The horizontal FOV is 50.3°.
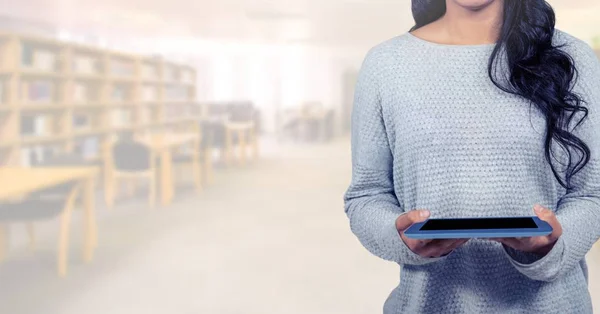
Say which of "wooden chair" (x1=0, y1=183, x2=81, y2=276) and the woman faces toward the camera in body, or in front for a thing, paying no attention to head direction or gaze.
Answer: the woman

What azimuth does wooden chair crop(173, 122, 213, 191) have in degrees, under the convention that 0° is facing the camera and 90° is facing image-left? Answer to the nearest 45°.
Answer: approximately 90°

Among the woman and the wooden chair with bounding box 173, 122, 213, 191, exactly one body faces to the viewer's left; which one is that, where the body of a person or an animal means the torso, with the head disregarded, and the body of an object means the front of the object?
the wooden chair

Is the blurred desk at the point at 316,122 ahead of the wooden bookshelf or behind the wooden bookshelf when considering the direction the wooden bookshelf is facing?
ahead

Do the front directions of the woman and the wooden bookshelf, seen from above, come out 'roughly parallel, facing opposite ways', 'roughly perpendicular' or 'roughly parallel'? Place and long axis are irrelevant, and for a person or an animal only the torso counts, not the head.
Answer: roughly perpendicular

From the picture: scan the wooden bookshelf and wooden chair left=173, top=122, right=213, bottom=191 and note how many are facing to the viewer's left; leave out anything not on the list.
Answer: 1

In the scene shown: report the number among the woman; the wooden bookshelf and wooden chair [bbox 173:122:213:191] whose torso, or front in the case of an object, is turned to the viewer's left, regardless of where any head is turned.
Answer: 1
